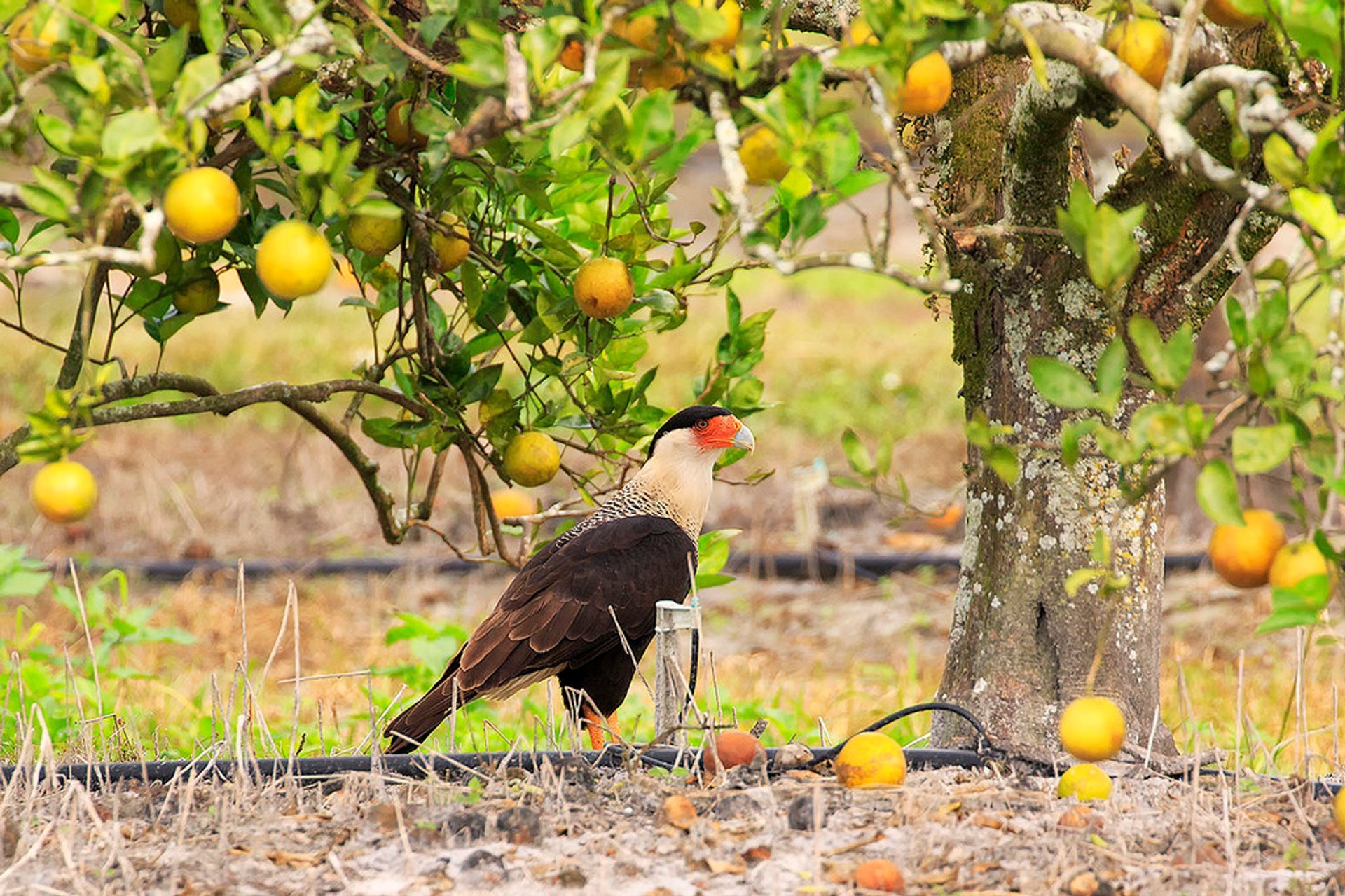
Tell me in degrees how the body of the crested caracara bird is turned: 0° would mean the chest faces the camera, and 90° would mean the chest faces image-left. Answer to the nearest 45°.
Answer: approximately 270°

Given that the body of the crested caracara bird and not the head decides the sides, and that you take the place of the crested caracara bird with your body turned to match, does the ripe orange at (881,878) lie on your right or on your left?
on your right

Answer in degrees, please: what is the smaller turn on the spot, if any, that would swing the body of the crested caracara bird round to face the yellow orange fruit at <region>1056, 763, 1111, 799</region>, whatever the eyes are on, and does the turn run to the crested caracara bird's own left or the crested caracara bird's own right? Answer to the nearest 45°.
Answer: approximately 45° to the crested caracara bird's own right
